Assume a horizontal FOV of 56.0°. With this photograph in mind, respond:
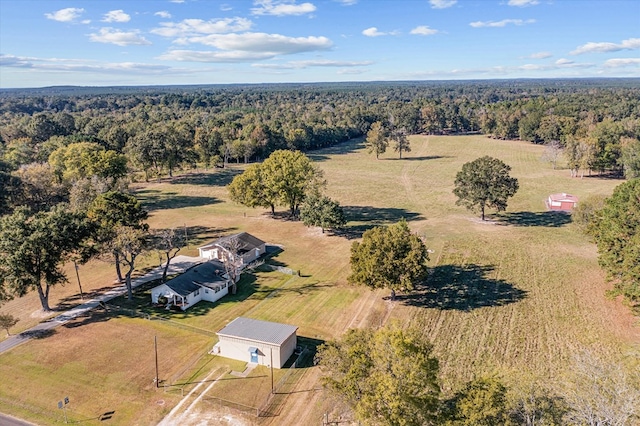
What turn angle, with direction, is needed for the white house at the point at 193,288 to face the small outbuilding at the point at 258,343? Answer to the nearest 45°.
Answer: approximately 45° to its left

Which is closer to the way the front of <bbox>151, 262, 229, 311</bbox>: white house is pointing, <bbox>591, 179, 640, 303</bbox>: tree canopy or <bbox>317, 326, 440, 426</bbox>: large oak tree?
the large oak tree

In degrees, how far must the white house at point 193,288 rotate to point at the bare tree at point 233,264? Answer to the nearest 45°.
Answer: approximately 180°

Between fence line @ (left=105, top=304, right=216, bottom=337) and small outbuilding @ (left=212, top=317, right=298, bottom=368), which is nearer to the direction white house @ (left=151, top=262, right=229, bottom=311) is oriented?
the fence line

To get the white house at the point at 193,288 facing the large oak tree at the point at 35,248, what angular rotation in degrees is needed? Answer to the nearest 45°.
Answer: approximately 45° to its right

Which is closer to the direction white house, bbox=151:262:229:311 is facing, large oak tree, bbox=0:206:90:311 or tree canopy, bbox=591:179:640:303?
the large oak tree

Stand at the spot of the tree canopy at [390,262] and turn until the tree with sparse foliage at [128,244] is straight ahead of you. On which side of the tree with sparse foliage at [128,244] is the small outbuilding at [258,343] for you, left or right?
left

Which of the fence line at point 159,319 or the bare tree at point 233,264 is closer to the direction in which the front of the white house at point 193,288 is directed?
the fence line

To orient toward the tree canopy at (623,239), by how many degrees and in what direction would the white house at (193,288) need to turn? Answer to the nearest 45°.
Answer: approximately 135° to its left

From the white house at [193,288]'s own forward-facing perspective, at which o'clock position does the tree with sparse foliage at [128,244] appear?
The tree with sparse foliage is roughly at 2 o'clock from the white house.

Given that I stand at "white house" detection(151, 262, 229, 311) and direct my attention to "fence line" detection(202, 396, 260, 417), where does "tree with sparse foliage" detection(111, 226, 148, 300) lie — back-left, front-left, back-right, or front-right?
back-right

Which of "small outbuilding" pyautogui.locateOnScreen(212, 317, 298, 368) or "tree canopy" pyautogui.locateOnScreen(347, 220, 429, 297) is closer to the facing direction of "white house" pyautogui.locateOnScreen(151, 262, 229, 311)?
the small outbuilding

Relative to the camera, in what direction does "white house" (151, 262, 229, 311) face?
facing the viewer and to the left of the viewer

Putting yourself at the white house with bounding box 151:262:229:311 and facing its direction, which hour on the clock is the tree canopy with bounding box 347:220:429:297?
The tree canopy is roughly at 8 o'clock from the white house.
